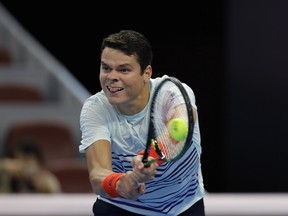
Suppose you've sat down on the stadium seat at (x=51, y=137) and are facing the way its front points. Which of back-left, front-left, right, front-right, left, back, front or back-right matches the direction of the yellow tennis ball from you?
front

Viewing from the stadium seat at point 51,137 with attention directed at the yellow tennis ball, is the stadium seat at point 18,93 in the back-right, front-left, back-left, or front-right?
back-right

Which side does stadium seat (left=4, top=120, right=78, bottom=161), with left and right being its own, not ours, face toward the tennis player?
front

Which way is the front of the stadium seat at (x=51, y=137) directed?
toward the camera

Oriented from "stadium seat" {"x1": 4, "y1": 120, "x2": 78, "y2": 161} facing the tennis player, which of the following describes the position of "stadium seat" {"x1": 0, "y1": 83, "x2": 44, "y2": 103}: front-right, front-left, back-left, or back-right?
back-right
